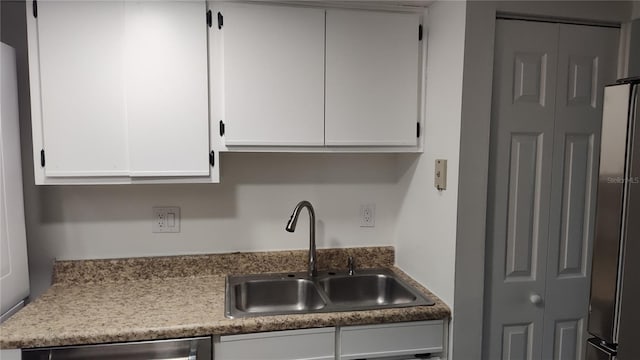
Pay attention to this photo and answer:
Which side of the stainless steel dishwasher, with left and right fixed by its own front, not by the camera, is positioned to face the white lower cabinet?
left

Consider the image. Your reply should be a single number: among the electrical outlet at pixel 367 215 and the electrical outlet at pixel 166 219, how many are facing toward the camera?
2

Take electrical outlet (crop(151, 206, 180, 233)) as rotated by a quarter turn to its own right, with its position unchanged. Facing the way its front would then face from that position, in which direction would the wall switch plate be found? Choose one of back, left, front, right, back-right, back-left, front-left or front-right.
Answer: back-left

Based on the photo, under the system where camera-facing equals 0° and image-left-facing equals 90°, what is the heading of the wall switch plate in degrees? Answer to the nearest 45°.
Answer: approximately 45°

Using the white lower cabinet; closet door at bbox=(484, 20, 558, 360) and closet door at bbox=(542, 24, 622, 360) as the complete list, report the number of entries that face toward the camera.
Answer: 3

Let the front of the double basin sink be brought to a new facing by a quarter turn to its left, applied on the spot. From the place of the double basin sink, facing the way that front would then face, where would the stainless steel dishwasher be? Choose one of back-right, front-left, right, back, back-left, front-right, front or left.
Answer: back-right

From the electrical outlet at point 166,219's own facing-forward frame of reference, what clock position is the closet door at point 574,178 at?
The closet door is roughly at 10 o'clock from the electrical outlet.
